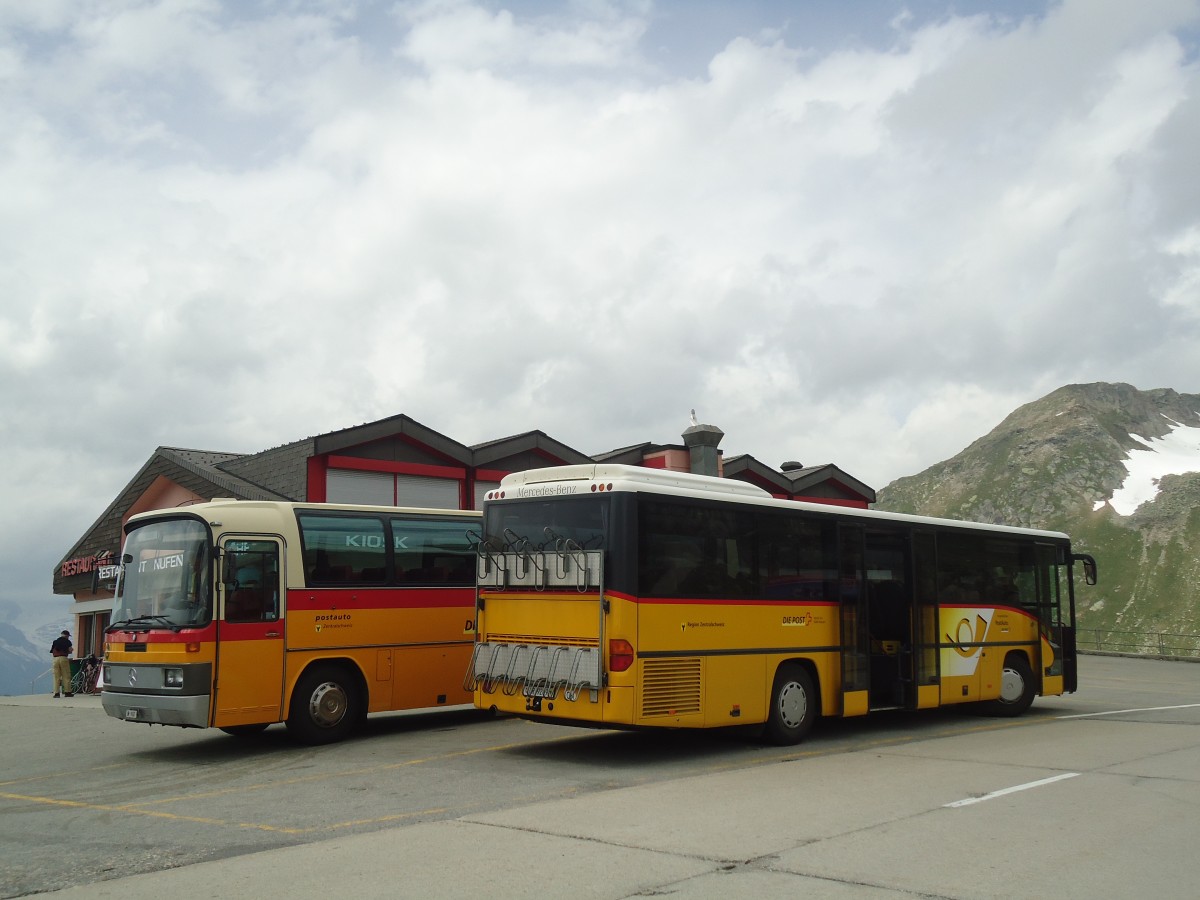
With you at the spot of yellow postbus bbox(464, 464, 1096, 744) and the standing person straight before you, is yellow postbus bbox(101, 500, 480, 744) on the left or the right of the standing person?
left

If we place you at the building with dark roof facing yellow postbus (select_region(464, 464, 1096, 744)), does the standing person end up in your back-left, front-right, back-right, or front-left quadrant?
front-right

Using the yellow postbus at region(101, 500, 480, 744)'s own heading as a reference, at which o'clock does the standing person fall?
The standing person is roughly at 4 o'clock from the yellow postbus.

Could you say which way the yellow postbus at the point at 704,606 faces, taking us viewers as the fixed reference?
facing away from the viewer and to the right of the viewer

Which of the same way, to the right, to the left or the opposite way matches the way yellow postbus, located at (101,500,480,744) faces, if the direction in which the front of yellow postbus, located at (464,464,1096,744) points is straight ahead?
the opposite way

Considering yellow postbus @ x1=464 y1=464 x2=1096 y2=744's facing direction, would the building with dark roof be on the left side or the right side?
on its left

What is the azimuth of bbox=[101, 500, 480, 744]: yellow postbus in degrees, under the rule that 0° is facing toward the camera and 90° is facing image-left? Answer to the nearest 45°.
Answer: approximately 45°

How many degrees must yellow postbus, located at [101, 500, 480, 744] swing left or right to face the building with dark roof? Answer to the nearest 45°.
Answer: approximately 135° to its right

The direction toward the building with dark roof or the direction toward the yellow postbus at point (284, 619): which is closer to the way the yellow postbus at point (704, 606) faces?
the building with dark roof
